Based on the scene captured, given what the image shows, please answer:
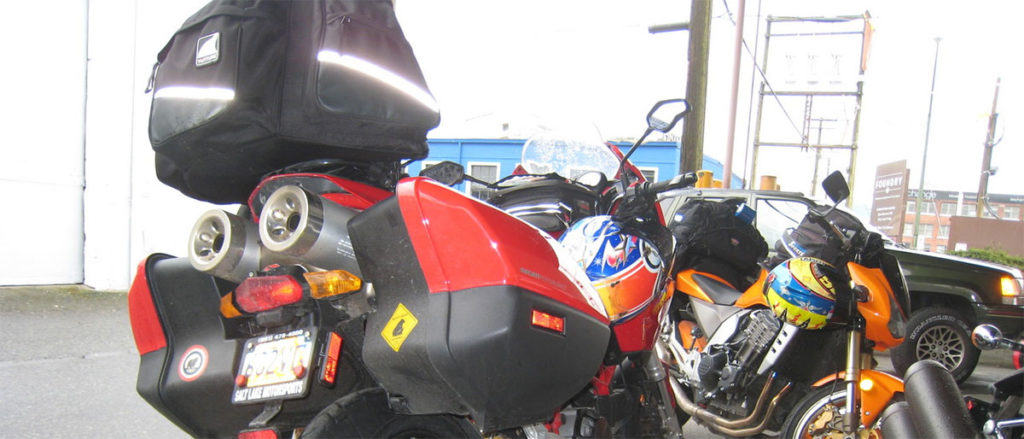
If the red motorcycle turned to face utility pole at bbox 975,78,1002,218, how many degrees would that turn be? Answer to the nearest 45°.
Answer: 0° — it already faces it

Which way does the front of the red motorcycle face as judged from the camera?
facing away from the viewer and to the right of the viewer

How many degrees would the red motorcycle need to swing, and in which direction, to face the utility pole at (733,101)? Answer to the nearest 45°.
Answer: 0° — it already faces it

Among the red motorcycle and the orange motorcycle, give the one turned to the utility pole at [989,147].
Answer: the red motorcycle

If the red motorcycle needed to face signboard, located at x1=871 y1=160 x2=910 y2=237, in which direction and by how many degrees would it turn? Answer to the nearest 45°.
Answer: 0° — it already faces it

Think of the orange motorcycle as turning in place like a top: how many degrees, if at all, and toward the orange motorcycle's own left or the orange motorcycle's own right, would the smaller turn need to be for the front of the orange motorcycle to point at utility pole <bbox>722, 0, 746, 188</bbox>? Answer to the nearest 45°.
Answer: approximately 135° to the orange motorcycle's own left
